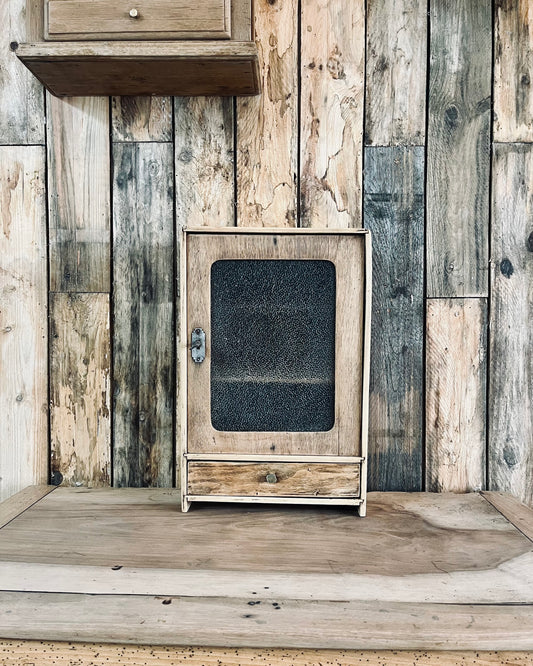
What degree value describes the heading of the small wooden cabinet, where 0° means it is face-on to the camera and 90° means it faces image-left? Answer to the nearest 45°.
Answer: approximately 0°

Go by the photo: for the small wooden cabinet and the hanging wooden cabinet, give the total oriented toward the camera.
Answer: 2

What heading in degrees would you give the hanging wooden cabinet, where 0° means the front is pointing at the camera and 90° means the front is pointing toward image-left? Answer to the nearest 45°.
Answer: approximately 0°
